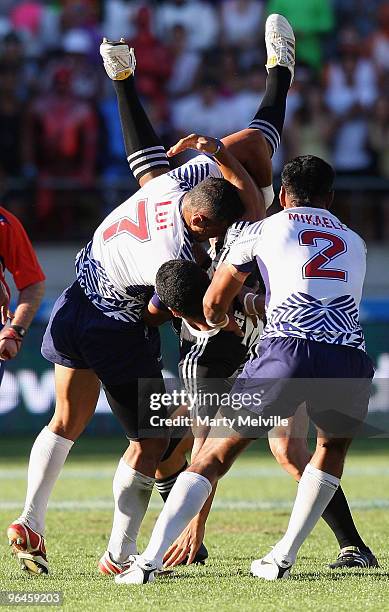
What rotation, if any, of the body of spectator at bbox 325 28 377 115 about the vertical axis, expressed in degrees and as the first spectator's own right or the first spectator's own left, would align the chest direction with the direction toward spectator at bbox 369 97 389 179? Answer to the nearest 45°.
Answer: approximately 45° to the first spectator's own left

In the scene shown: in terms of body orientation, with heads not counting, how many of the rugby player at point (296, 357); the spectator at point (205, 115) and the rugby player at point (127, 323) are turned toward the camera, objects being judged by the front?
1

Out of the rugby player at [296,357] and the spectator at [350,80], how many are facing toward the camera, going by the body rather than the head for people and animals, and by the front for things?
1

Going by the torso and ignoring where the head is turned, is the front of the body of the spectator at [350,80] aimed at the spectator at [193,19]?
no

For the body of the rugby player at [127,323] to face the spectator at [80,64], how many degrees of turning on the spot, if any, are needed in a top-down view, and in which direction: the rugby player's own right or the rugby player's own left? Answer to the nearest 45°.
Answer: approximately 45° to the rugby player's own left

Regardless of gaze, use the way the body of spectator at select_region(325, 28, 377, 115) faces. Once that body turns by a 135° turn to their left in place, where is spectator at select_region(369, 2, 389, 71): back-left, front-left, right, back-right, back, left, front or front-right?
front

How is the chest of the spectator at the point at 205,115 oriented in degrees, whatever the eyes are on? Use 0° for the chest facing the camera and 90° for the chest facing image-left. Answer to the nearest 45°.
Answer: approximately 0°

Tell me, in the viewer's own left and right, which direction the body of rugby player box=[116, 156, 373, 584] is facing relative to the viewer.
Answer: facing away from the viewer and to the left of the viewer

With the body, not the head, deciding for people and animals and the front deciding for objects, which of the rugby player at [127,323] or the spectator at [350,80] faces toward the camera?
the spectator

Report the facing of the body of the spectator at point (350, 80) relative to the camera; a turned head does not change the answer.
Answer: toward the camera

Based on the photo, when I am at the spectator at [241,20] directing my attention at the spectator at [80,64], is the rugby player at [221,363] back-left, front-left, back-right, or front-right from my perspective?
front-left

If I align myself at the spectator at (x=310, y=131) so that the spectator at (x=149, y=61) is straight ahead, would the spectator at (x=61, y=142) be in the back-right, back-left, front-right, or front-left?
front-left

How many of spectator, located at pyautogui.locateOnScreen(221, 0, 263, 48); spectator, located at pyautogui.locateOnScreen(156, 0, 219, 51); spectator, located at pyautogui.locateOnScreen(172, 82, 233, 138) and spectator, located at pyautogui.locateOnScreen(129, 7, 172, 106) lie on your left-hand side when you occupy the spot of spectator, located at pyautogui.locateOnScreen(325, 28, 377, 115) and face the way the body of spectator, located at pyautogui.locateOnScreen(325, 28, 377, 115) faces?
0

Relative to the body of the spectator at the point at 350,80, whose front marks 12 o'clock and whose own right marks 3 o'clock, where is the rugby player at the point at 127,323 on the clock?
The rugby player is roughly at 12 o'clock from the spectator.

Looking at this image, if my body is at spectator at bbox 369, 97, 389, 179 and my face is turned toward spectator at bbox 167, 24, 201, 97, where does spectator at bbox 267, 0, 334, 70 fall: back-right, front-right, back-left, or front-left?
front-right

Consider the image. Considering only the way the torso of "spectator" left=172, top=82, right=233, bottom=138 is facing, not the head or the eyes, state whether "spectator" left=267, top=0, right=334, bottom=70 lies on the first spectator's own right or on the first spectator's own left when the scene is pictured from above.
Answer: on the first spectator's own left

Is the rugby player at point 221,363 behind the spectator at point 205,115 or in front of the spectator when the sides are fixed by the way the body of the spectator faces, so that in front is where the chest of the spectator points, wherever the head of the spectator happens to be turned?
in front

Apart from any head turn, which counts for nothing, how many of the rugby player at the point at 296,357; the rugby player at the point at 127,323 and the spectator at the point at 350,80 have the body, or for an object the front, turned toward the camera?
1
